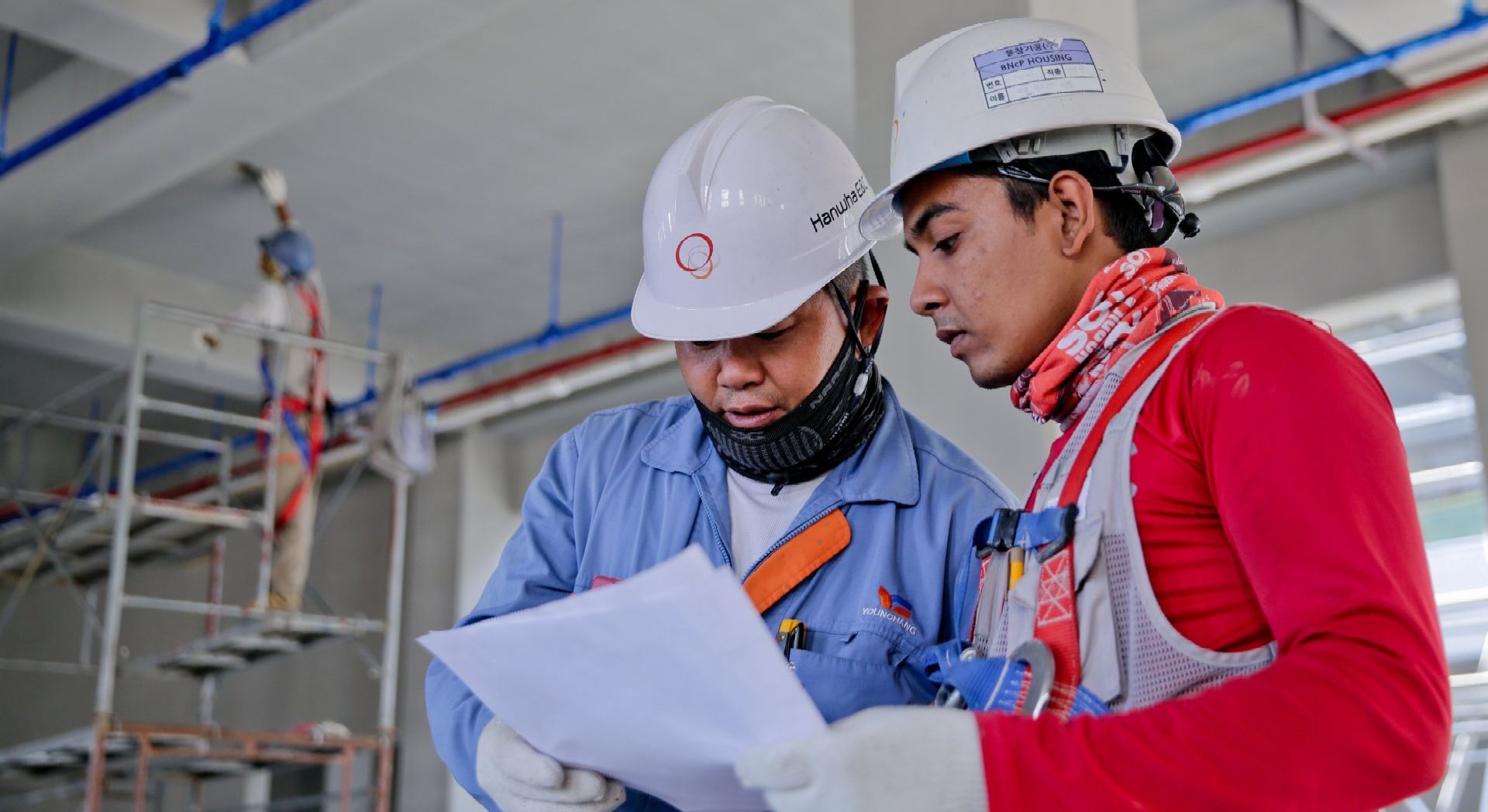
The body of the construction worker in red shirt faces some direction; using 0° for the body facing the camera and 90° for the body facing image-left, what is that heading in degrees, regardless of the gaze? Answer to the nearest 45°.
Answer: approximately 90°

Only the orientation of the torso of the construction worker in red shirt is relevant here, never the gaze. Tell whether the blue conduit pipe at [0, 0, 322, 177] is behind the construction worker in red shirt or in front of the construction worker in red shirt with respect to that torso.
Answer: in front

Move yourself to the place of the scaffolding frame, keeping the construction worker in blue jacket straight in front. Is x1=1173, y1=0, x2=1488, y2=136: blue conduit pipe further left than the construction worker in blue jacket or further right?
left

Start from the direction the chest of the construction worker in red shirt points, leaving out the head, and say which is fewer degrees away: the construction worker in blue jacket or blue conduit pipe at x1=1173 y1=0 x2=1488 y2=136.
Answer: the construction worker in blue jacket

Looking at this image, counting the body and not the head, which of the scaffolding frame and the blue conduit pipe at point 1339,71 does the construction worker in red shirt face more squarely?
the scaffolding frame
